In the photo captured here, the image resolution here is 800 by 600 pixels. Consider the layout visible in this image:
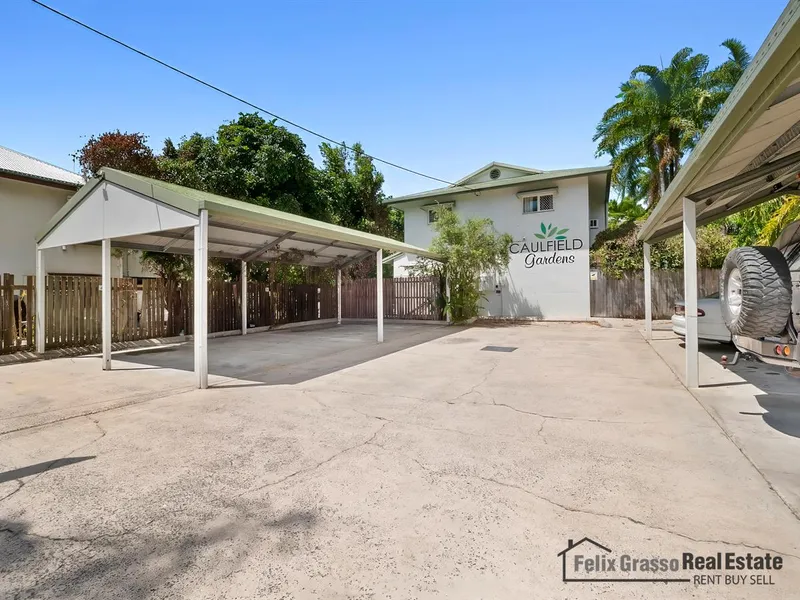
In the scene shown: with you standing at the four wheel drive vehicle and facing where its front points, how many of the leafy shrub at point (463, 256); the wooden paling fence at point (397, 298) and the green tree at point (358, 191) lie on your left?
3

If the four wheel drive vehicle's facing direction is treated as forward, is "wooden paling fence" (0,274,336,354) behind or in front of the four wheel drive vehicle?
behind

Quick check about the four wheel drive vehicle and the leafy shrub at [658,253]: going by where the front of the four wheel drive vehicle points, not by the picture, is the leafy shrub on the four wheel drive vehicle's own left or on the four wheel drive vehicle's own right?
on the four wheel drive vehicle's own left

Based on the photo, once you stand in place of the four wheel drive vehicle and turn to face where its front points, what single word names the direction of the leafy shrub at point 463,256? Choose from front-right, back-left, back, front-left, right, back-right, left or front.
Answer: left

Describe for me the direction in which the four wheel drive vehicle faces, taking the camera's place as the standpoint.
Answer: facing away from the viewer and to the right of the viewer

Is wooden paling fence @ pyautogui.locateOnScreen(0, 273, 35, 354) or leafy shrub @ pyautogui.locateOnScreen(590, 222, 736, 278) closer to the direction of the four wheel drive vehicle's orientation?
the leafy shrub

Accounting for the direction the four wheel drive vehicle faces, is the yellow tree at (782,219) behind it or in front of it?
in front

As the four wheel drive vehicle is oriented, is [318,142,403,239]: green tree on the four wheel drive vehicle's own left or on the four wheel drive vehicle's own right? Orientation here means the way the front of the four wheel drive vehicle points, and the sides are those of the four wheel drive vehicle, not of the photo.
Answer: on the four wheel drive vehicle's own left

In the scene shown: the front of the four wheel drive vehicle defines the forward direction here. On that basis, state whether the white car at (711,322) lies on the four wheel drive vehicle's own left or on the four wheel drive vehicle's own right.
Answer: on the four wheel drive vehicle's own left

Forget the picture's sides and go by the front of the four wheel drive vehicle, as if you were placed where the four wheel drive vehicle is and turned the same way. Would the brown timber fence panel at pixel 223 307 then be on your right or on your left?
on your left

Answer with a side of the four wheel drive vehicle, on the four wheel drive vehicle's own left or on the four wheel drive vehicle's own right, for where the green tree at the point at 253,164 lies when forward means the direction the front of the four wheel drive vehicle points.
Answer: on the four wheel drive vehicle's own left

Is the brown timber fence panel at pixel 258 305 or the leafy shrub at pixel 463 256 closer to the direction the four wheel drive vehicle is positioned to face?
the leafy shrub

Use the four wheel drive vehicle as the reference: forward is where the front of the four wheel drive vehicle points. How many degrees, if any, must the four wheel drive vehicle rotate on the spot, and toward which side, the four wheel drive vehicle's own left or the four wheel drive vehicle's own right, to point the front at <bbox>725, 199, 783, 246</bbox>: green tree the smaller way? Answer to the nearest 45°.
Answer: approximately 45° to the four wheel drive vehicle's own left
